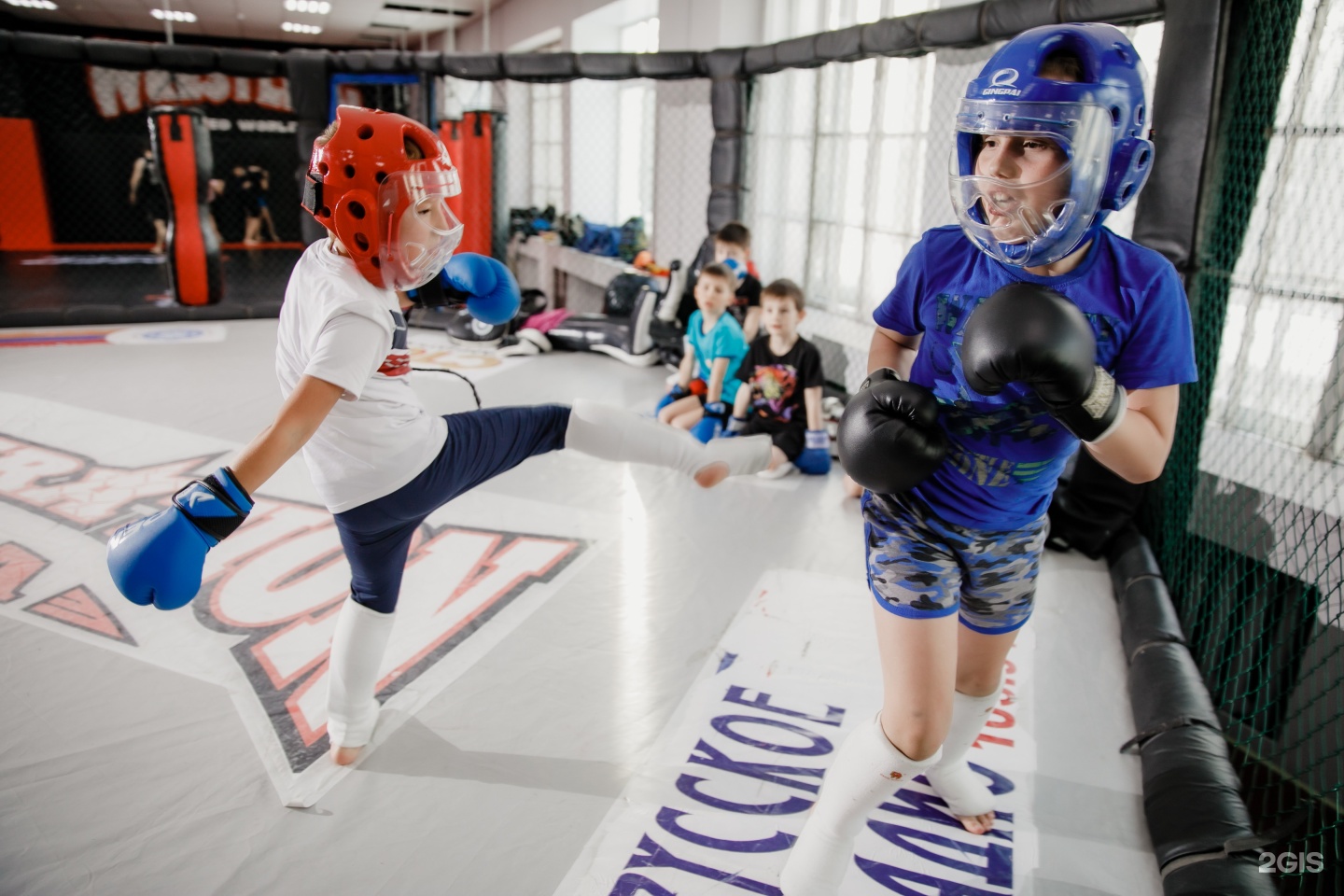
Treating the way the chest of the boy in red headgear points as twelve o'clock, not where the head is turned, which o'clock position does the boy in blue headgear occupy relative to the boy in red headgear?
The boy in blue headgear is roughly at 1 o'clock from the boy in red headgear.

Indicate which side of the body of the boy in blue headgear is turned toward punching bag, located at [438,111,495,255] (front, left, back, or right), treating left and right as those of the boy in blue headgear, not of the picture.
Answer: right

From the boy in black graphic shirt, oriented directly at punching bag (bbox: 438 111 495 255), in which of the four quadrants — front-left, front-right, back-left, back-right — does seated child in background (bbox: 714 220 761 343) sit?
front-right

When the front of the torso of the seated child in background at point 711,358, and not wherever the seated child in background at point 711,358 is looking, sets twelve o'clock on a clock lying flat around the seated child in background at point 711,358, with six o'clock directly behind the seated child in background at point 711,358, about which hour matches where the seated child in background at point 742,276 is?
the seated child in background at point 742,276 is roughly at 5 o'clock from the seated child in background at point 711,358.

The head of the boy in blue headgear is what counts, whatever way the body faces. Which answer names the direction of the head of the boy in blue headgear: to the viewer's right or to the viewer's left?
to the viewer's left

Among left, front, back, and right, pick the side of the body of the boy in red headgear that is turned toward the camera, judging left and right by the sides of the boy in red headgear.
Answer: right

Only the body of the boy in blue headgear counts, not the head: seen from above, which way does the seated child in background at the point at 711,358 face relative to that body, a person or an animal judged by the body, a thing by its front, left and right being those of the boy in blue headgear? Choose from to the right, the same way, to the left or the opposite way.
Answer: the same way

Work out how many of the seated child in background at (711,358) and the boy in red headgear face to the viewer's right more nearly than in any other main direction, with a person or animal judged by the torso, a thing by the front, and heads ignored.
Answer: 1

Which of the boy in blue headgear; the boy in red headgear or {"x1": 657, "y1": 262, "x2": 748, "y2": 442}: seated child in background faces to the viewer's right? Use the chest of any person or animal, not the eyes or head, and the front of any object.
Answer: the boy in red headgear

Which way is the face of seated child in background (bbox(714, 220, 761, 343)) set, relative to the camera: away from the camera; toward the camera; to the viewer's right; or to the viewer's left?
toward the camera

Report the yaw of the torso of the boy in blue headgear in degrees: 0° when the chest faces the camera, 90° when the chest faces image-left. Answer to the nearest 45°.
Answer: approximately 45°

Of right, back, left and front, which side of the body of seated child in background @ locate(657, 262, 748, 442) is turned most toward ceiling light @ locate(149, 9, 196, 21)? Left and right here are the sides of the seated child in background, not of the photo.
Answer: right

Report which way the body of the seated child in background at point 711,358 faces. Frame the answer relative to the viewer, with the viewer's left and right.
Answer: facing the viewer and to the left of the viewer
